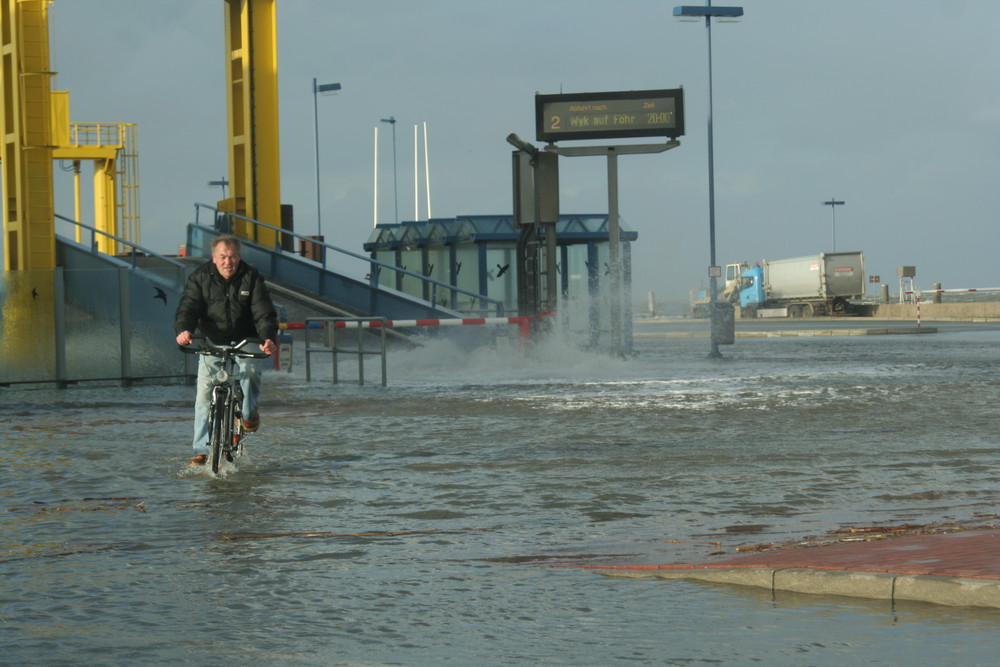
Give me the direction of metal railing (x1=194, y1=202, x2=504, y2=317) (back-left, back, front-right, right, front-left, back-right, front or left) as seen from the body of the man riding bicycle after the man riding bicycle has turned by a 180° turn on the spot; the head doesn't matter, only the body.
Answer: front

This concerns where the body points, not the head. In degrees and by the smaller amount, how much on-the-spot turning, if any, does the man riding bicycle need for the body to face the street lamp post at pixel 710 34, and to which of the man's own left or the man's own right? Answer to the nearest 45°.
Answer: approximately 135° to the man's own left

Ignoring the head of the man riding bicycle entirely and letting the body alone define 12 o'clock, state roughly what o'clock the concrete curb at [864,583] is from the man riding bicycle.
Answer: The concrete curb is roughly at 11 o'clock from the man riding bicycle.

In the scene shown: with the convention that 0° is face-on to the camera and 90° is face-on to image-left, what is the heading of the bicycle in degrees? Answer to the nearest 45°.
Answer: approximately 0°

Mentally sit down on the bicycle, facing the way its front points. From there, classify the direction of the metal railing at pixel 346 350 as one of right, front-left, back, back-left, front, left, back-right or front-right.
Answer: back

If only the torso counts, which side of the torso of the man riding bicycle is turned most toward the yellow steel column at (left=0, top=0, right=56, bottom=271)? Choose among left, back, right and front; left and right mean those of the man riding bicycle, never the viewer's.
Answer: back

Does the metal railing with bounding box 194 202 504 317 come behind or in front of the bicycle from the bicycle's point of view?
behind

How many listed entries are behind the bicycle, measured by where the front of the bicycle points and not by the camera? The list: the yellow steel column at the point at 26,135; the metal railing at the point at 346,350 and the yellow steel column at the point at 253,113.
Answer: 3

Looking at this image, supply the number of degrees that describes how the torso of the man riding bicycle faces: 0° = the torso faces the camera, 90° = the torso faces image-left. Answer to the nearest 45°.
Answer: approximately 0°

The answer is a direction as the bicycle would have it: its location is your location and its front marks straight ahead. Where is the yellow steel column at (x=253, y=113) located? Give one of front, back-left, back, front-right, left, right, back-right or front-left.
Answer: back
